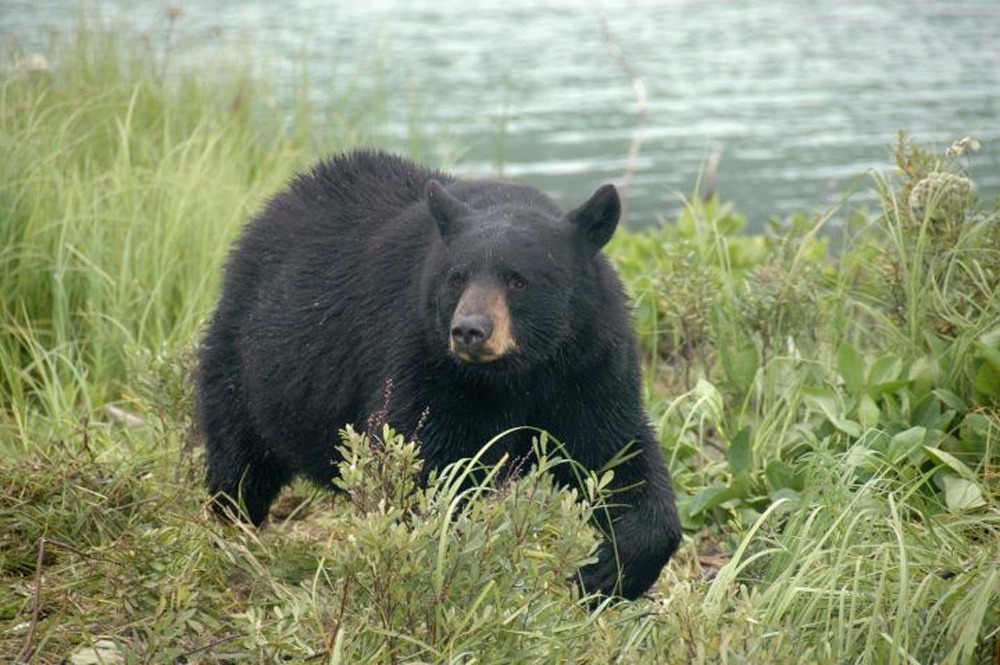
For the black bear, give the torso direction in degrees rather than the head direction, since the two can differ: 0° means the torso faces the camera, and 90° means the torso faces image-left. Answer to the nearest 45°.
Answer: approximately 315°
